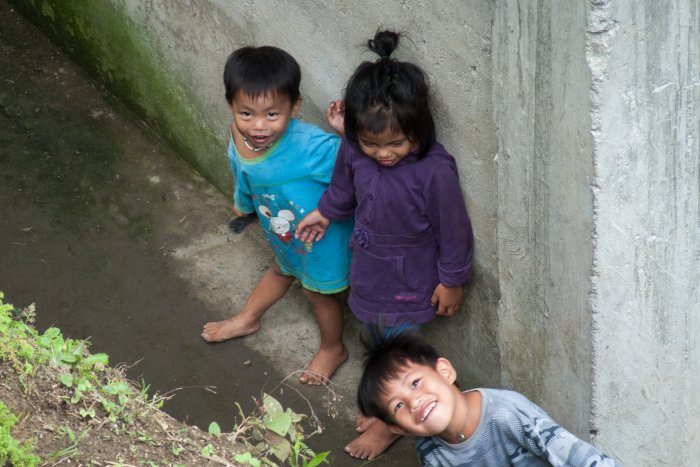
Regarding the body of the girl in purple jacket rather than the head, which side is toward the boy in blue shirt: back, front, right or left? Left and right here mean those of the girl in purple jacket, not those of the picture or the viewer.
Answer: right

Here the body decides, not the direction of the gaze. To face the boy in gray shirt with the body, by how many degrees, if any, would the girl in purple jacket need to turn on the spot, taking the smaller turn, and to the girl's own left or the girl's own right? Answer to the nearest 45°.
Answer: approximately 45° to the girl's own left

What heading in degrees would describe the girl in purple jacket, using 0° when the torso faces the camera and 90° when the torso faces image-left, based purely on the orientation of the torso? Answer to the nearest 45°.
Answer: approximately 45°

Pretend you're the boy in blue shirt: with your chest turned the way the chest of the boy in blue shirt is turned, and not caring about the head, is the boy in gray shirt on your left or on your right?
on your left

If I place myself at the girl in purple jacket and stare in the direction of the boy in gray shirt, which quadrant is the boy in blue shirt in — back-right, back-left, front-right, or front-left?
back-right

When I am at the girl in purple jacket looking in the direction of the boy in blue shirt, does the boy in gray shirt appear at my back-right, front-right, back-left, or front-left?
back-left

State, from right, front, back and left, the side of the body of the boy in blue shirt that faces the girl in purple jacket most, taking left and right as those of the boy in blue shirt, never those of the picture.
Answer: left
